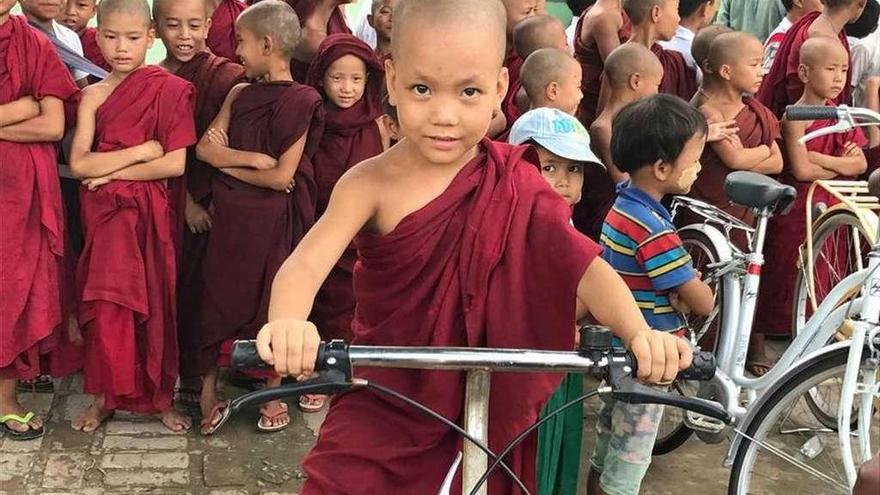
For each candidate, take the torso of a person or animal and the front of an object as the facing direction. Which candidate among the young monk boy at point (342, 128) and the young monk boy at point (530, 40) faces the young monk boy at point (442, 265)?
the young monk boy at point (342, 128)

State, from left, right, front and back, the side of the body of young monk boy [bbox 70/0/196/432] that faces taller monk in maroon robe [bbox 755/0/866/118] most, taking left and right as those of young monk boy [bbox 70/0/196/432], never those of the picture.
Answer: left

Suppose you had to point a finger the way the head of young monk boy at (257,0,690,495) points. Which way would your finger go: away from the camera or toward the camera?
toward the camera

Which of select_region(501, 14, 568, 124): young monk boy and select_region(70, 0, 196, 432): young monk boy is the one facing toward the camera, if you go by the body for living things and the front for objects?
select_region(70, 0, 196, 432): young monk boy

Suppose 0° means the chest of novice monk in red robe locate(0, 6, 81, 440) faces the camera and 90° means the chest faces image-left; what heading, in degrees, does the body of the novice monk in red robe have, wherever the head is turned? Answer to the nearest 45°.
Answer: approximately 0°

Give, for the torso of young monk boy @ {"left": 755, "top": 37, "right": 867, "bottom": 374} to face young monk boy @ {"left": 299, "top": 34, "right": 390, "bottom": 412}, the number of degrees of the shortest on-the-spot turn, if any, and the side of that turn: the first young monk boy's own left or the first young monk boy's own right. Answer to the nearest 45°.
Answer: approximately 90° to the first young monk boy's own right

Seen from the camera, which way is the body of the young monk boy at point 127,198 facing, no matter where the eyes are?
toward the camera

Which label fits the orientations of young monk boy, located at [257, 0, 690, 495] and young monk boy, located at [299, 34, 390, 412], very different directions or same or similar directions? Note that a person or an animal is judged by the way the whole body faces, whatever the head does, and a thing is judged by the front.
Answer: same or similar directions

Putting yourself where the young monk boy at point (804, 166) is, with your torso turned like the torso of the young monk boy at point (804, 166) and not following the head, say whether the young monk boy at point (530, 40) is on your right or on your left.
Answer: on your right

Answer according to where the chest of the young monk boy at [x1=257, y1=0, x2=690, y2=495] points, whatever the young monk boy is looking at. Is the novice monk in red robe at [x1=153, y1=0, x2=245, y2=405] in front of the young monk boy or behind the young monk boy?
behind

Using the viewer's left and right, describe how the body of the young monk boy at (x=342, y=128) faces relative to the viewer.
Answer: facing the viewer

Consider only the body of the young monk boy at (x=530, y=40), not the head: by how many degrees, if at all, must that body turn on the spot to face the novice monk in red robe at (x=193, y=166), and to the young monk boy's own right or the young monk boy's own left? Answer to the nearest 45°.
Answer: approximately 135° to the young monk boy's own right

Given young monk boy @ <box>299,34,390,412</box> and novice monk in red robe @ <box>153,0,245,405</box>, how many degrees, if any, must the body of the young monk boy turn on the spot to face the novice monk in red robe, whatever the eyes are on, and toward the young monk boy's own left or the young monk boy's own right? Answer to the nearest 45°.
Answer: approximately 90° to the young monk boy's own right
